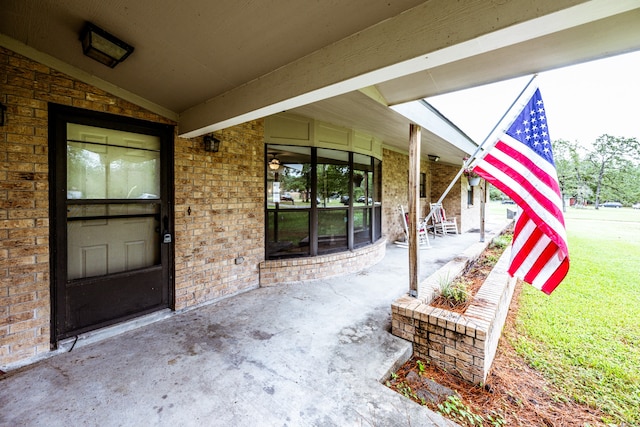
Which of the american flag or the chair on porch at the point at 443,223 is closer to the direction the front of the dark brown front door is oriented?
the american flag

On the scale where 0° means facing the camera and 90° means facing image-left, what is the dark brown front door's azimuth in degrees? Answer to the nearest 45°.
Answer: approximately 315°

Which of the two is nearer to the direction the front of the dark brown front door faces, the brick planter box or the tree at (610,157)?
the brick planter box

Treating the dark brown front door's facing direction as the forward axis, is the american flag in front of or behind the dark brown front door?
in front

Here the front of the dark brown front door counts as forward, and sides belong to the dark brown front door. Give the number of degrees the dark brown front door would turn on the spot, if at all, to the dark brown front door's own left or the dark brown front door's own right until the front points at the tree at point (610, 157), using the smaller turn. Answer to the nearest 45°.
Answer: approximately 45° to the dark brown front door's own left

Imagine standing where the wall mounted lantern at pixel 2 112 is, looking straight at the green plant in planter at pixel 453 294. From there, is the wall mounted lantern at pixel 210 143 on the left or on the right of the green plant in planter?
left

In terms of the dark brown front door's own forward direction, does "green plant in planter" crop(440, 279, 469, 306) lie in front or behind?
in front
